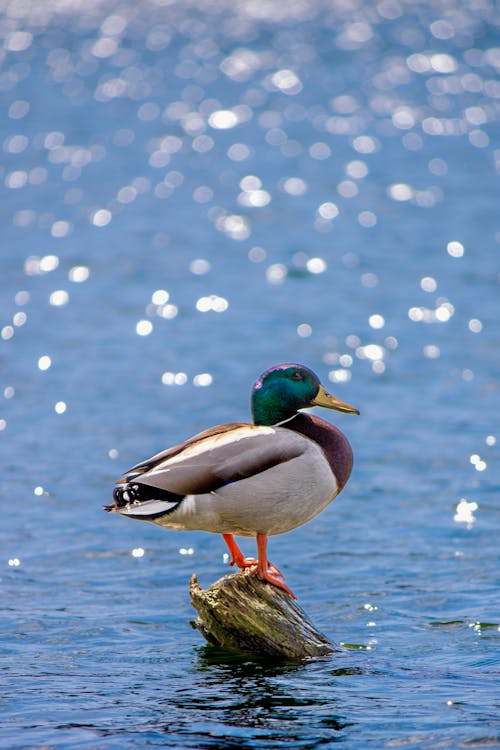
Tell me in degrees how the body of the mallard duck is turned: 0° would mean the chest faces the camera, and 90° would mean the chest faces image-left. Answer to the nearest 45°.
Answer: approximately 270°
